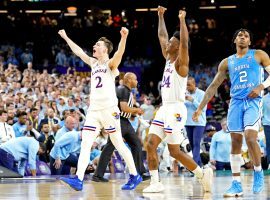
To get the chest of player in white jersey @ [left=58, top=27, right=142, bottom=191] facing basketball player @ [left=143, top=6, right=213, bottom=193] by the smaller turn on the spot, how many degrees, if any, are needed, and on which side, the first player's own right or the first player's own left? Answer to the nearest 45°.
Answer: approximately 90° to the first player's own left

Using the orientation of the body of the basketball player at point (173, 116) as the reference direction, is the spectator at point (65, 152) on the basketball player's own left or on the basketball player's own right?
on the basketball player's own right

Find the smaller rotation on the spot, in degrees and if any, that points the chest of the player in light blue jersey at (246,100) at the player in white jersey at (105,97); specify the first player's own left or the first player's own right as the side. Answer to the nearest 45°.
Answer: approximately 90° to the first player's own right

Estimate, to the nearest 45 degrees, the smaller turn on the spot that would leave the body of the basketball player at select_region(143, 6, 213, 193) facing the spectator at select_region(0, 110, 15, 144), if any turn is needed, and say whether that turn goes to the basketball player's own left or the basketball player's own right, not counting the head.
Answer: approximately 90° to the basketball player's own right

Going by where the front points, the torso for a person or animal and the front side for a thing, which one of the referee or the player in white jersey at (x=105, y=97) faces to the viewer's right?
the referee

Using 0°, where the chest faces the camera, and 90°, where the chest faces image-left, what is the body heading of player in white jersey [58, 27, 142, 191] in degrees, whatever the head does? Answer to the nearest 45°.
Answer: approximately 45°

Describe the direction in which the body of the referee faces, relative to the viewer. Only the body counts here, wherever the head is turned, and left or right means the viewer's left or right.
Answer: facing to the right of the viewer

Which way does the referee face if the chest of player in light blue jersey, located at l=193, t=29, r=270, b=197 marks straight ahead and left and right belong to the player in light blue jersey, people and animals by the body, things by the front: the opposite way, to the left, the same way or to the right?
to the left

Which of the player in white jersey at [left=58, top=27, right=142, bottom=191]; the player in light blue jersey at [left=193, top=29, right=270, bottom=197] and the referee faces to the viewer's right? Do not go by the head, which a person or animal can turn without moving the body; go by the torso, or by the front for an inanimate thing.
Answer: the referee
